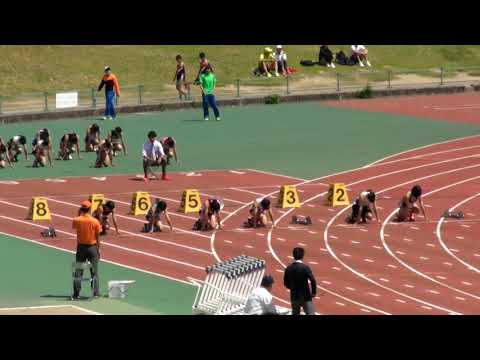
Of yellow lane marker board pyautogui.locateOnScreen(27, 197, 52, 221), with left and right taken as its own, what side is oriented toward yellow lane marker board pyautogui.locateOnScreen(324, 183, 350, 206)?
left

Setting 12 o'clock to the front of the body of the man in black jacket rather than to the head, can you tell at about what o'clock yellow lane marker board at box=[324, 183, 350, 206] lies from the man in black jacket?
The yellow lane marker board is roughly at 12 o'clock from the man in black jacket.

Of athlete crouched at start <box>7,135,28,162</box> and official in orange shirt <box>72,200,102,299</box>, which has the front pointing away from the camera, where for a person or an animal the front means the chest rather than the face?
the official in orange shirt

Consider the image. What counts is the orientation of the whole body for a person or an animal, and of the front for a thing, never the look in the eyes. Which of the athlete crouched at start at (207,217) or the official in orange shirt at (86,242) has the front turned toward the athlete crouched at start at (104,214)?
the official in orange shirt

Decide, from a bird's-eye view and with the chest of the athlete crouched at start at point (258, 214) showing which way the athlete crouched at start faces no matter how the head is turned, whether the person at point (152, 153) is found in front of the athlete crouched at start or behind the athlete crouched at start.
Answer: behind

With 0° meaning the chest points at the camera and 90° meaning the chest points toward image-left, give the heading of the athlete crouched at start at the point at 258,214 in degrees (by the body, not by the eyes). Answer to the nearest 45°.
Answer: approximately 315°

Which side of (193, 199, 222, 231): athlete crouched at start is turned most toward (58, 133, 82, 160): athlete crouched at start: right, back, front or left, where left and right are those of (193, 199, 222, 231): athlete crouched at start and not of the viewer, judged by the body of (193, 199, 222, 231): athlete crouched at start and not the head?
back

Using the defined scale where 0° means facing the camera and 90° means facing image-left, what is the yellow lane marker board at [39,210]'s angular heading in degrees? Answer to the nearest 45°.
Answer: approximately 0°
